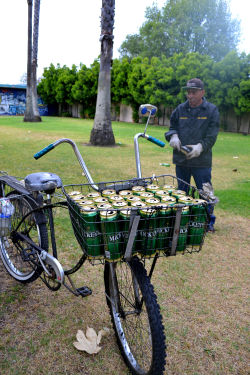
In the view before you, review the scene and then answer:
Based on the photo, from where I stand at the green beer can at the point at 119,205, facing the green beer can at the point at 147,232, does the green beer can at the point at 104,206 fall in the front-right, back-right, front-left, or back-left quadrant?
back-right

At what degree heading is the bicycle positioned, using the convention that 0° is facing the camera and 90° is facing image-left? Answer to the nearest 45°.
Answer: approximately 315°

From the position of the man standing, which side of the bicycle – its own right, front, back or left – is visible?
left
